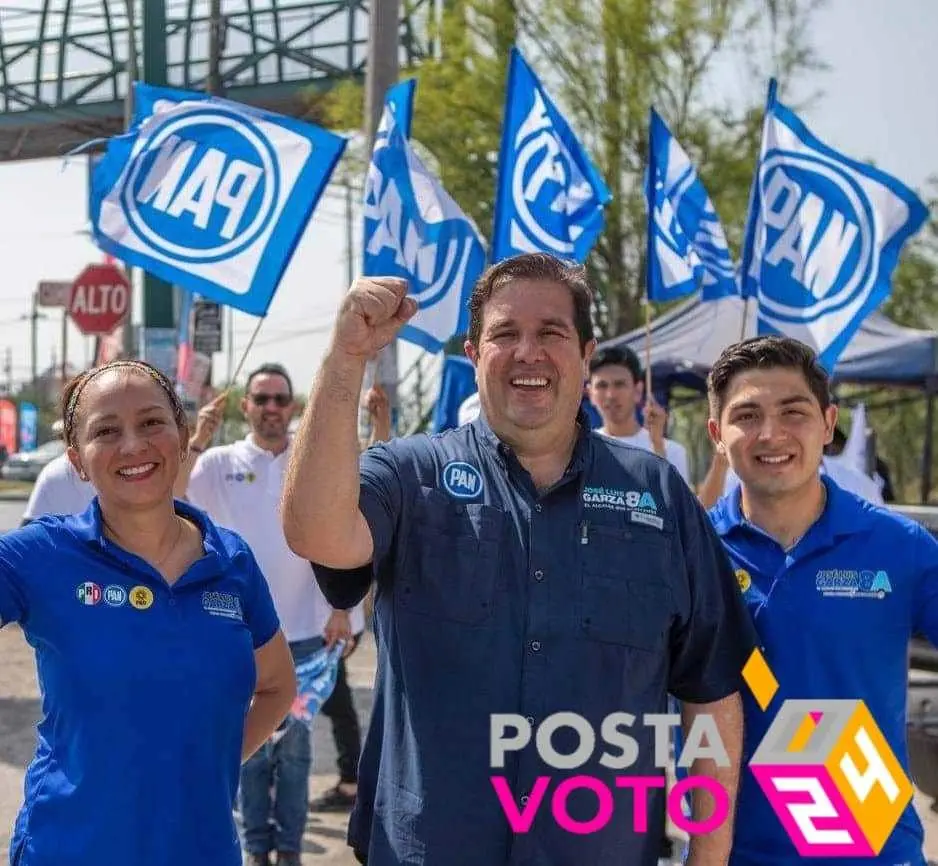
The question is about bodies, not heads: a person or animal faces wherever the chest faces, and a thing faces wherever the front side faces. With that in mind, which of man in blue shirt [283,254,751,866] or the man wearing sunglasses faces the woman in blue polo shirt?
the man wearing sunglasses

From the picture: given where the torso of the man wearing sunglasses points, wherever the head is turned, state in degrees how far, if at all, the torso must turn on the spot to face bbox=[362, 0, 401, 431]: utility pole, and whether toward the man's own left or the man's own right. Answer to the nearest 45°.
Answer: approximately 180°

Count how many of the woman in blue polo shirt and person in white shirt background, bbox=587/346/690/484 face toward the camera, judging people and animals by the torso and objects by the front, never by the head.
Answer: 2

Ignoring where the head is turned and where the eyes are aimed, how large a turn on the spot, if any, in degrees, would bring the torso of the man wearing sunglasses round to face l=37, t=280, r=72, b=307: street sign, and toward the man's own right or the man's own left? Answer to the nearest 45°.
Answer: approximately 180°

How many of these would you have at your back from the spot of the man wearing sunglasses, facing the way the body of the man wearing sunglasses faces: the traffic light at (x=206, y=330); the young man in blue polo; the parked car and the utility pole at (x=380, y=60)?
3

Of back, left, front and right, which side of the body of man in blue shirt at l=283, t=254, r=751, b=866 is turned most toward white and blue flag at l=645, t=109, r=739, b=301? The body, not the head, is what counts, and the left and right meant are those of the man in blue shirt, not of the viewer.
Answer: back

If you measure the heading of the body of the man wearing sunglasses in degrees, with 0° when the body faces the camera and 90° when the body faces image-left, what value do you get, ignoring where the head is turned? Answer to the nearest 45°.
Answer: approximately 0°

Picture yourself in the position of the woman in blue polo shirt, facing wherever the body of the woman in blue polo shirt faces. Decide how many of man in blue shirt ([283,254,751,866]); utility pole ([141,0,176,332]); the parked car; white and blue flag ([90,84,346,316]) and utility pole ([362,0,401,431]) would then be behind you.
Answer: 4

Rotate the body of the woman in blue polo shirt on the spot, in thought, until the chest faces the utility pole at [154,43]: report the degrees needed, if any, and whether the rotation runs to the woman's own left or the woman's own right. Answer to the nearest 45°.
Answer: approximately 180°

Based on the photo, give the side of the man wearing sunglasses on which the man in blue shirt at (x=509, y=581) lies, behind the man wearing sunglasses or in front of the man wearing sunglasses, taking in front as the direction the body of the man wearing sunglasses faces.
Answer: in front

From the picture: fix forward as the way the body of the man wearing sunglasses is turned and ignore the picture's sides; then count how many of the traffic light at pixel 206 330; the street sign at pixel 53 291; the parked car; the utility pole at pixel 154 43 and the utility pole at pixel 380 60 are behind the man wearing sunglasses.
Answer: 5
